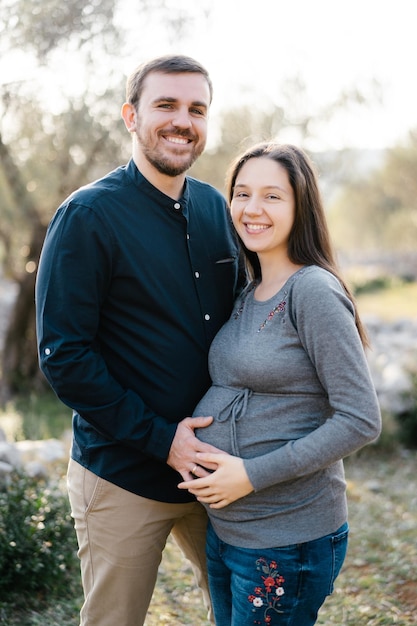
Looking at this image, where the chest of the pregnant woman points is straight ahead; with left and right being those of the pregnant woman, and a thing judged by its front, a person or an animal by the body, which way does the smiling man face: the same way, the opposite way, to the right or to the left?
to the left

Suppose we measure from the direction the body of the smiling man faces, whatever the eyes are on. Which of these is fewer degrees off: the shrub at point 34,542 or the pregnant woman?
the pregnant woman

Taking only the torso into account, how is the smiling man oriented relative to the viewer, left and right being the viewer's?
facing the viewer and to the right of the viewer

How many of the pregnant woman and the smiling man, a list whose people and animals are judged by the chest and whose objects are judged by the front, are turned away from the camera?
0

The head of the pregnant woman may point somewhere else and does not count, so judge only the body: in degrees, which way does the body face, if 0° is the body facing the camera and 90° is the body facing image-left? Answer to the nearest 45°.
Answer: approximately 45°
